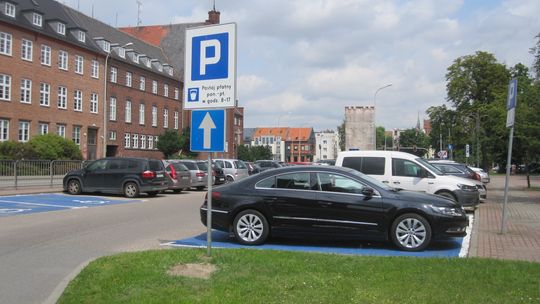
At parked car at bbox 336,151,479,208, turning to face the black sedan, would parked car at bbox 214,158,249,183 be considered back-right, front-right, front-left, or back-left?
back-right

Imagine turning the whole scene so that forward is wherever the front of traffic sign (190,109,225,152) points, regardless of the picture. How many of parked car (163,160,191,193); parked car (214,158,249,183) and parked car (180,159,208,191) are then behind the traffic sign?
3

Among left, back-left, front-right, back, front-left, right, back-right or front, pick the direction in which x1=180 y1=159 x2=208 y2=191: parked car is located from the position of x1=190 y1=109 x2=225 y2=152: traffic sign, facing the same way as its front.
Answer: back

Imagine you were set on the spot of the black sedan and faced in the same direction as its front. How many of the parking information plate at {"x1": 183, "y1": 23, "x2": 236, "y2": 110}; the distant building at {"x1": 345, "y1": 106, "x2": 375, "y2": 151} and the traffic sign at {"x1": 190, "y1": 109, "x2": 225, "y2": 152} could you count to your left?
1

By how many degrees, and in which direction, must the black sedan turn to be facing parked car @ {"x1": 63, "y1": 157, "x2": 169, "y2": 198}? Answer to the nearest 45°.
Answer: approximately 135° to its left

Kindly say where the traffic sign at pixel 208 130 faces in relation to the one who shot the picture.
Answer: facing the viewer

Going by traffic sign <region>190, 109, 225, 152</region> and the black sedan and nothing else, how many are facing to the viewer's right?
1

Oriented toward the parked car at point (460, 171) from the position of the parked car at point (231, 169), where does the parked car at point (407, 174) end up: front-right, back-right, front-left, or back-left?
front-right

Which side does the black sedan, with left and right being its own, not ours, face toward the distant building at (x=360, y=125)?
left

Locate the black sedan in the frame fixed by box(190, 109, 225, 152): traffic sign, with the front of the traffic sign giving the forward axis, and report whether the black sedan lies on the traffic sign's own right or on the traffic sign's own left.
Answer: on the traffic sign's own left

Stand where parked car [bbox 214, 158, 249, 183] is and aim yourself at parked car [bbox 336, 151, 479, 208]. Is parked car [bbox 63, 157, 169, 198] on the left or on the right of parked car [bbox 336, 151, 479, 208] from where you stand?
right

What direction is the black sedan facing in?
to the viewer's right

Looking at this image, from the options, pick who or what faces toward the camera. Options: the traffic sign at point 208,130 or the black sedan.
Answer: the traffic sign
